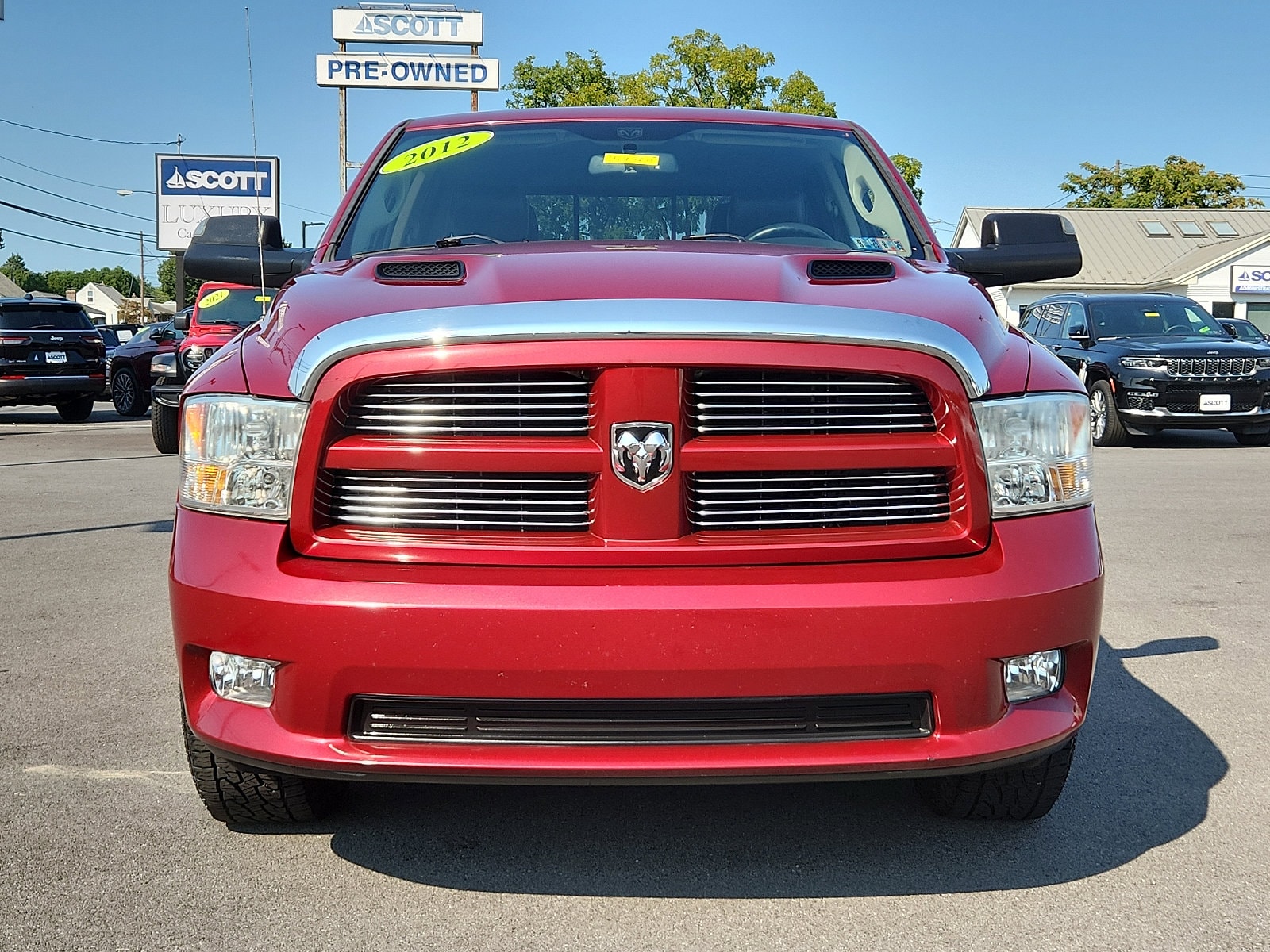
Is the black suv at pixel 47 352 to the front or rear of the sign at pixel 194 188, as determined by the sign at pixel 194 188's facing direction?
to the front

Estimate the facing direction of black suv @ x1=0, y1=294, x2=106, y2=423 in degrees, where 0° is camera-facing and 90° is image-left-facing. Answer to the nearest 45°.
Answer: approximately 180°

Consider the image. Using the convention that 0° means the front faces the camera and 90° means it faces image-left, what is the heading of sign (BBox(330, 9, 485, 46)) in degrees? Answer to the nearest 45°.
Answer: approximately 0°

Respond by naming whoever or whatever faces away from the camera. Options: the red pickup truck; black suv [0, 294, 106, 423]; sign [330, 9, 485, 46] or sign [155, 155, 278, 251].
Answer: the black suv

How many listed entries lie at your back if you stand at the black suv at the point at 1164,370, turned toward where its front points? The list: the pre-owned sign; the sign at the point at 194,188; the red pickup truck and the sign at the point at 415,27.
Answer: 3

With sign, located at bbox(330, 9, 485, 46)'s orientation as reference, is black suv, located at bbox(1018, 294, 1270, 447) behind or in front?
in front

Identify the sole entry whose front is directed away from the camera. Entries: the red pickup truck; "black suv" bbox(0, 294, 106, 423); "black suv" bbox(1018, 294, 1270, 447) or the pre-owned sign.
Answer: "black suv" bbox(0, 294, 106, 423)

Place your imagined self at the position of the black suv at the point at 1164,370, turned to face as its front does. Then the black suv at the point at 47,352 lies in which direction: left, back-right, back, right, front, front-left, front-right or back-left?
back-right

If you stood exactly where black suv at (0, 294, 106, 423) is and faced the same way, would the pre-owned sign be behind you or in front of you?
in front

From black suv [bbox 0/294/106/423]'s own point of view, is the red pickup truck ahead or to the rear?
to the rear

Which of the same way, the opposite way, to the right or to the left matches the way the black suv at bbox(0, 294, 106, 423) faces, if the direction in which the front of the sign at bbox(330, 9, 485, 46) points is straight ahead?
the opposite way

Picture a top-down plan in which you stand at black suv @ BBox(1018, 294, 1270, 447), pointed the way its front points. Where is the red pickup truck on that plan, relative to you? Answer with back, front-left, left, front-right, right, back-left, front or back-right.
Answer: front-right
